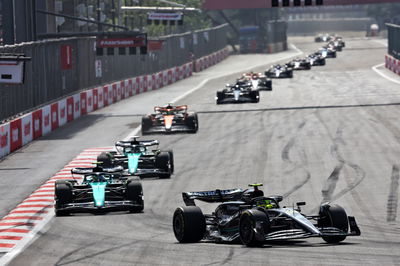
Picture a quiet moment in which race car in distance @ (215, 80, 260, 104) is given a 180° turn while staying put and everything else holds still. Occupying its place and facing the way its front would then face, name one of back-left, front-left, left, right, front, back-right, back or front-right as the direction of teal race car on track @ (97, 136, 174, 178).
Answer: back

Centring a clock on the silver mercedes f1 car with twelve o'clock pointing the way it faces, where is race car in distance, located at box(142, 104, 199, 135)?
The race car in distance is roughly at 7 o'clock from the silver mercedes f1 car.

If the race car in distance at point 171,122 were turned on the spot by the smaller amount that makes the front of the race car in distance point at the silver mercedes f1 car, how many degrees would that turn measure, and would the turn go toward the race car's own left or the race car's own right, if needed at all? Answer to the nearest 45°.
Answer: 0° — it already faces it

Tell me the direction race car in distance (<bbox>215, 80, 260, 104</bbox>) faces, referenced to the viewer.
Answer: facing the viewer

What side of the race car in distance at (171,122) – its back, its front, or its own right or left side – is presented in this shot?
front

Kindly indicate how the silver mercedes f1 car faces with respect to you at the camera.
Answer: facing the viewer and to the right of the viewer

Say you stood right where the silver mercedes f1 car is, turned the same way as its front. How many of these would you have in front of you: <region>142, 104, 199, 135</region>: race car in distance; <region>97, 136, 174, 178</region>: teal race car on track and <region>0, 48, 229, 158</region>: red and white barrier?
0

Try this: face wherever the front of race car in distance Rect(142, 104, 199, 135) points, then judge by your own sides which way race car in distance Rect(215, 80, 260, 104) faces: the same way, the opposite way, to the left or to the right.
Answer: the same way

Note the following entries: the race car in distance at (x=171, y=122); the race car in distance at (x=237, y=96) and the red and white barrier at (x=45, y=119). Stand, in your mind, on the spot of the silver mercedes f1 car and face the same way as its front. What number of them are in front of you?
0

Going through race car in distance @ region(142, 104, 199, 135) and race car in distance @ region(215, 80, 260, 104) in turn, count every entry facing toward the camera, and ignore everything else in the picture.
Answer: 2

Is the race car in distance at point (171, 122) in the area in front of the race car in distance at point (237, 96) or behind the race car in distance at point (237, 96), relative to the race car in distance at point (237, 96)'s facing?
in front

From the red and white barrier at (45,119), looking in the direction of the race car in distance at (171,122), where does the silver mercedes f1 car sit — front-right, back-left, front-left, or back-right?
front-right

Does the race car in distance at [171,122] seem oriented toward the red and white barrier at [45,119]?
no

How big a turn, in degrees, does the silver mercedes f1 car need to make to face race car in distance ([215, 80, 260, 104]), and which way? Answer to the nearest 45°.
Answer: approximately 135° to its left

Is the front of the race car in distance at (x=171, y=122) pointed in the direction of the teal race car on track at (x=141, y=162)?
yes

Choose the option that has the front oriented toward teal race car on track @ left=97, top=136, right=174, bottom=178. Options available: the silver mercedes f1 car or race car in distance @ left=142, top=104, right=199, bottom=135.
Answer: race car in distance @ left=142, top=104, right=199, bottom=135

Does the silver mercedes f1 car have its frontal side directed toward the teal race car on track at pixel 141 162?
no
